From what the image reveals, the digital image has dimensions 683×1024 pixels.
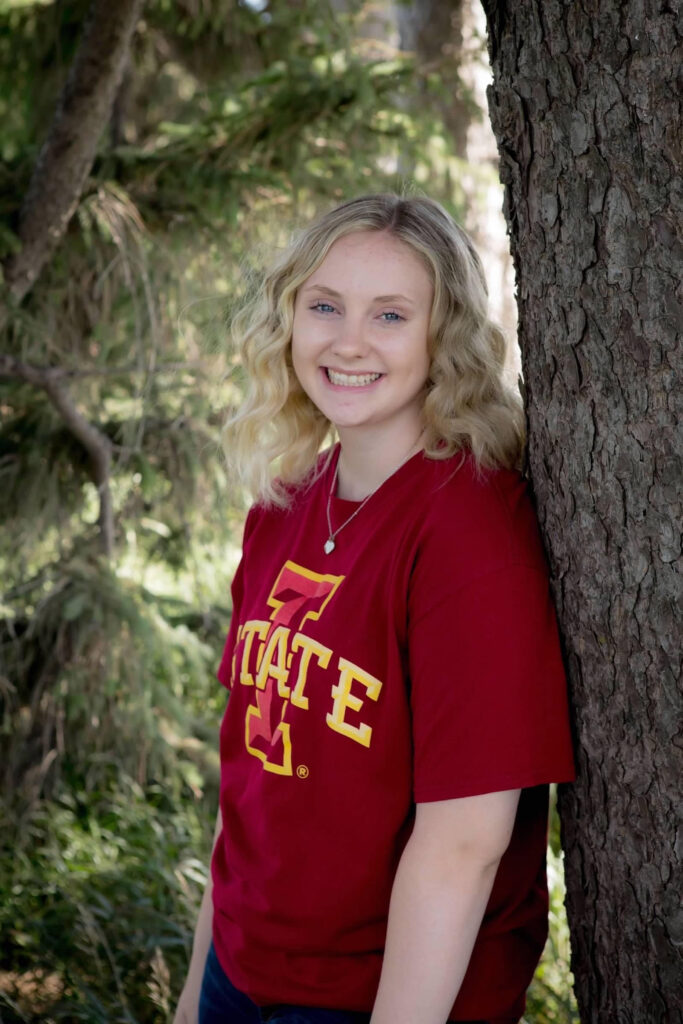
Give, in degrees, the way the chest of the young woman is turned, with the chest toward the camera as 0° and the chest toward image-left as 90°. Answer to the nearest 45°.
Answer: approximately 45°
